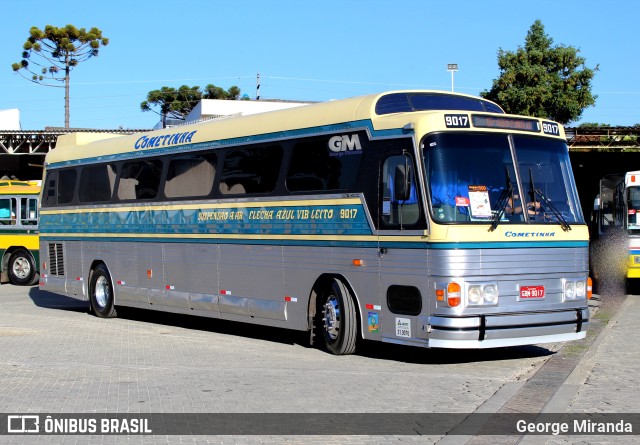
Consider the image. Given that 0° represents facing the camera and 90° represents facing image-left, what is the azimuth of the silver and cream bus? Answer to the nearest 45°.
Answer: approximately 315°
